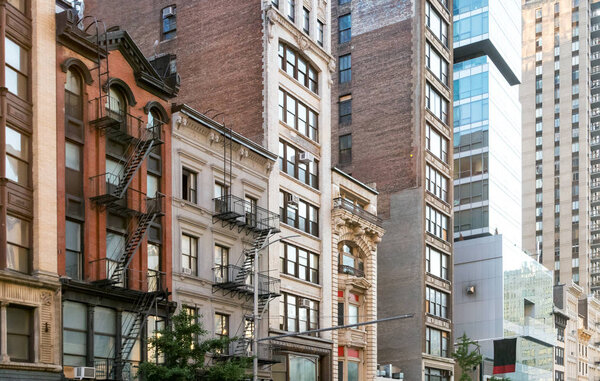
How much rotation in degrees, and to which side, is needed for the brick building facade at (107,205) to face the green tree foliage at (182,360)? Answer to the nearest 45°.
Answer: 0° — it already faces it

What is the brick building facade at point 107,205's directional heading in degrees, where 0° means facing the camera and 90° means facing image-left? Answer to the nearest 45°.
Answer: approximately 315°

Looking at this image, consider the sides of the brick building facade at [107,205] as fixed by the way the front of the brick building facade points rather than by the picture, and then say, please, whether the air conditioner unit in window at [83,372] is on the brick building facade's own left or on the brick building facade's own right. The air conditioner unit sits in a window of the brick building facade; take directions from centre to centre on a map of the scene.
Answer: on the brick building facade's own right
